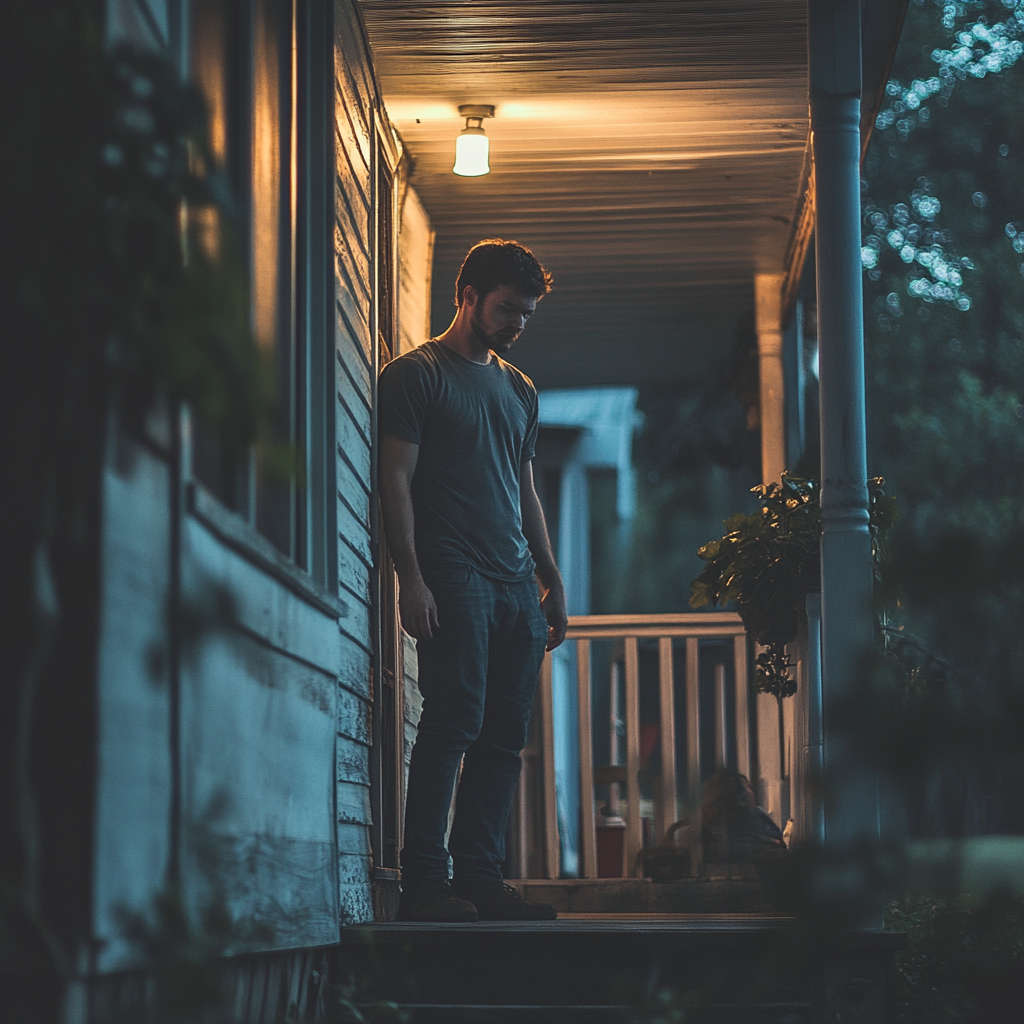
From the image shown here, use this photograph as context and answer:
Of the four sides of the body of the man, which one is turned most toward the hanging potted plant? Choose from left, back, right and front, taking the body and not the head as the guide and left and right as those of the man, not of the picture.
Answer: left

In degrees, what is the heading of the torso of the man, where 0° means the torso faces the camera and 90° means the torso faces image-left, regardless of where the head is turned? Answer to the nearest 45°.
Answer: approximately 315°

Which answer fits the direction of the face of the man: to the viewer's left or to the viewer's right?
to the viewer's right

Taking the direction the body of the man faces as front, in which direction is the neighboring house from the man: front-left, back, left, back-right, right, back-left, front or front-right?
back-left

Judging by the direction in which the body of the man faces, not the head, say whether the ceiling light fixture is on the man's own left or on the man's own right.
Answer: on the man's own left
